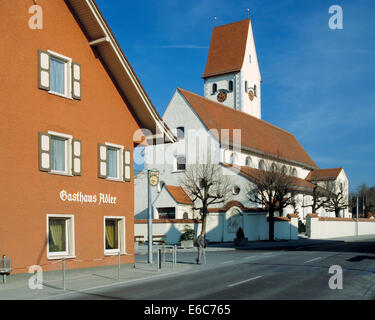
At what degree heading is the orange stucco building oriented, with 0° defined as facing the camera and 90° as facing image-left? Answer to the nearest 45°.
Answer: approximately 315°

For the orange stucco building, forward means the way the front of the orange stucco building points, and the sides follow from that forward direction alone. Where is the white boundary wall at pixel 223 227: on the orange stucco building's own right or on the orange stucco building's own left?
on the orange stucco building's own left

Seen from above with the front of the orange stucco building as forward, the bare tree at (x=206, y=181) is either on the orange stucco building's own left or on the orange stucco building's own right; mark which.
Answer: on the orange stucco building's own left
